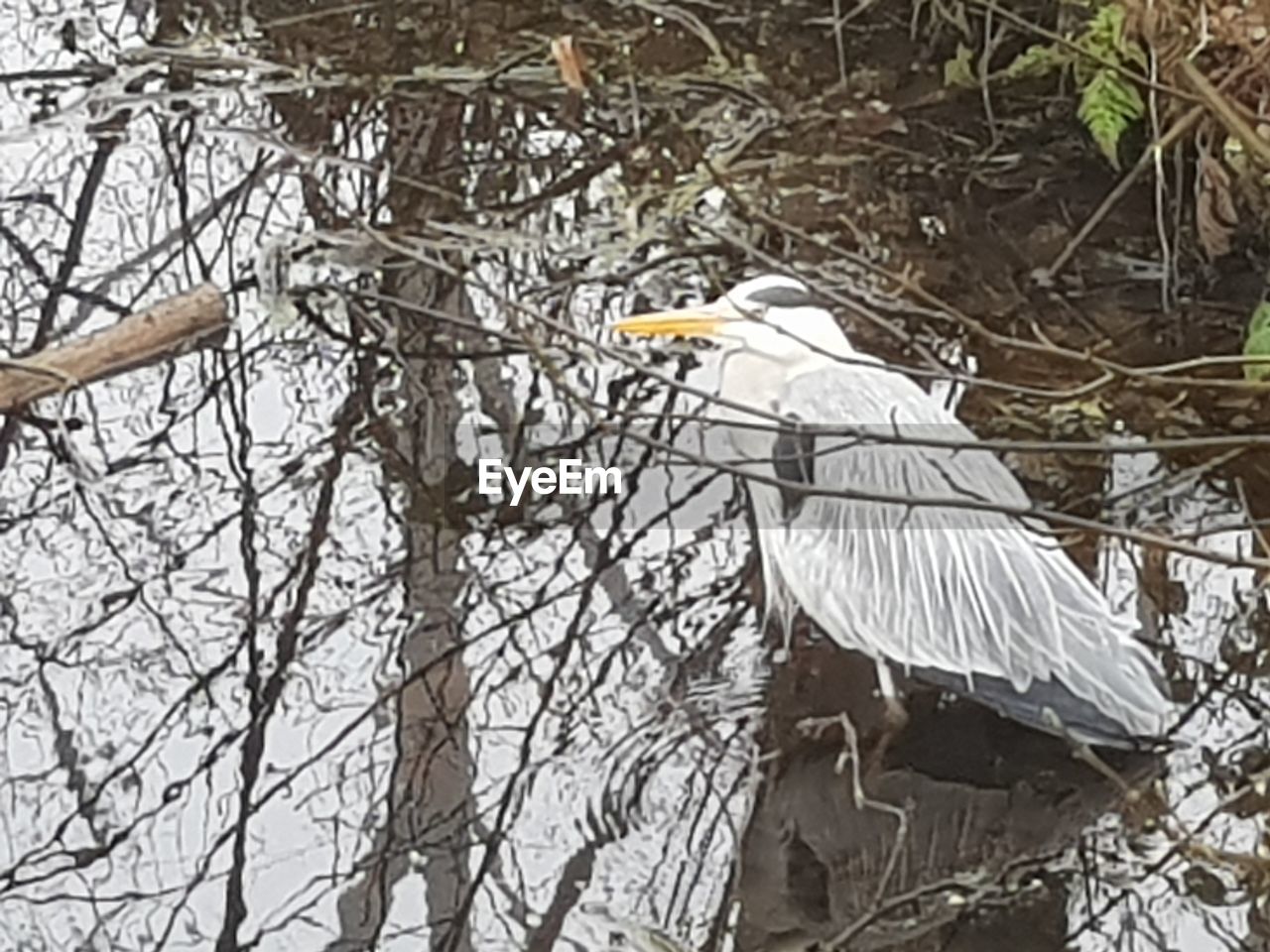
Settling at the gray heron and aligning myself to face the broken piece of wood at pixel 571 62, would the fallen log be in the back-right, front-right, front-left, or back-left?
front-left

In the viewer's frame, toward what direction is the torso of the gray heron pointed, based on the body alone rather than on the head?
to the viewer's left

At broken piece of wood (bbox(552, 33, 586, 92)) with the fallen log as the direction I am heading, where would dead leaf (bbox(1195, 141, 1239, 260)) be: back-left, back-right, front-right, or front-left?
back-left

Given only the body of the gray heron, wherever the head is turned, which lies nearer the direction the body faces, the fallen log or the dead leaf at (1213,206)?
the fallen log

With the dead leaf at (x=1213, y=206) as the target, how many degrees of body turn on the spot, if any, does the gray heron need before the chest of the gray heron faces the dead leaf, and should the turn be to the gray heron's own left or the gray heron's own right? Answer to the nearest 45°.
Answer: approximately 135° to the gray heron's own right

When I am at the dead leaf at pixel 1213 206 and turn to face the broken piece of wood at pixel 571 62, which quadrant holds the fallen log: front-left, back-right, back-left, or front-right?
front-left

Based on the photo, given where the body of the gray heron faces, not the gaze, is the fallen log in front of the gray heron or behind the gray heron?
in front

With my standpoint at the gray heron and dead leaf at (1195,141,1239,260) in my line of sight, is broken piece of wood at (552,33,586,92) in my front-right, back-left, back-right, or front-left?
front-left
